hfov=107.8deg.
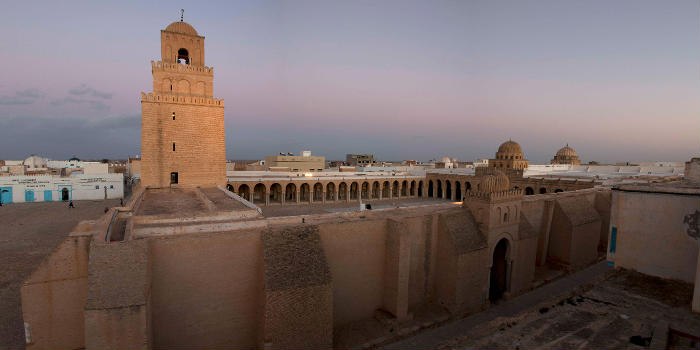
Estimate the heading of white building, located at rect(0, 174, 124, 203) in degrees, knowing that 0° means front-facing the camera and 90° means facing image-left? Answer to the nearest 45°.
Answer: approximately 0°
